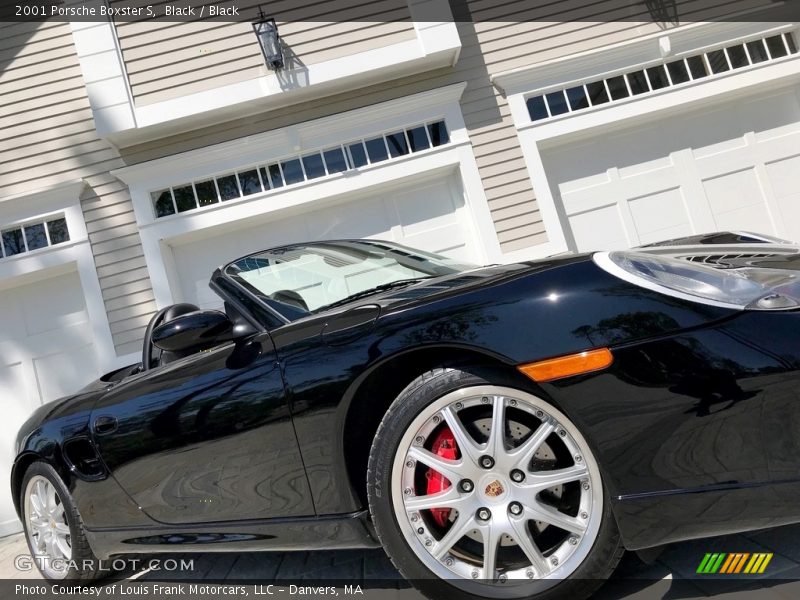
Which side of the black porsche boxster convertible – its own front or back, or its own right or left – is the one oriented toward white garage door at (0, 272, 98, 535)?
back

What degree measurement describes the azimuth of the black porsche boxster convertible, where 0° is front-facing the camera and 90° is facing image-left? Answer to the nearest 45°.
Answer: approximately 315°

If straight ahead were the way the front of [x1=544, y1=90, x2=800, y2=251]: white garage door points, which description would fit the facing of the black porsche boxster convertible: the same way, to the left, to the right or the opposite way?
to the left

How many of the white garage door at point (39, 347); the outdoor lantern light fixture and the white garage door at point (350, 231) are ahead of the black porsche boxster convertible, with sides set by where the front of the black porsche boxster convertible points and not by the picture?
0

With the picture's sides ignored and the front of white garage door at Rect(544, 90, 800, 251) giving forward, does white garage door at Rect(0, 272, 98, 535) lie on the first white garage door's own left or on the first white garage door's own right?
on the first white garage door's own right

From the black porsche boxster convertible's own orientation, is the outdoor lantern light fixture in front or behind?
behind

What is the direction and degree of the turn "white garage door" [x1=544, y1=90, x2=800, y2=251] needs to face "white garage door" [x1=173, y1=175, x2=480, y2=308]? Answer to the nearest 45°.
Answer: approximately 45° to its right

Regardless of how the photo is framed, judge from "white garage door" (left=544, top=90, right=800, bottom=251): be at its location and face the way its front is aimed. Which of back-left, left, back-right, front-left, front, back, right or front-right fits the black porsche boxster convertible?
front

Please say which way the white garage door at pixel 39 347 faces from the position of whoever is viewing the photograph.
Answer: facing the viewer

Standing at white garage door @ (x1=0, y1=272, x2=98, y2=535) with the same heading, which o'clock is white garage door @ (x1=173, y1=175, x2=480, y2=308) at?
white garage door @ (x1=173, y1=175, x2=480, y2=308) is roughly at 10 o'clock from white garage door @ (x1=0, y1=272, x2=98, y2=535).

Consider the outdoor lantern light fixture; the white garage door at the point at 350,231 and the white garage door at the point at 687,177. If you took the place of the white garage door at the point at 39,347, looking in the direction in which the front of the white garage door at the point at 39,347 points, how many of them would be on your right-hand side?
0

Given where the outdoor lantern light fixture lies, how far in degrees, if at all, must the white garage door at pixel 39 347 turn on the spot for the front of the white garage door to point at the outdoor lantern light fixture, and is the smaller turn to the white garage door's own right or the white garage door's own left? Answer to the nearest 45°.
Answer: approximately 45° to the white garage door's own left

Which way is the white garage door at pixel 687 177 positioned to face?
toward the camera

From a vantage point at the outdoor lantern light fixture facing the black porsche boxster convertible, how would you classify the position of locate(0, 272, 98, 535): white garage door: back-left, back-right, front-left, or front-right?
back-right

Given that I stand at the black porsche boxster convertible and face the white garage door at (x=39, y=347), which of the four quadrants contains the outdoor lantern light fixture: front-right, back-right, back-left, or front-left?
front-right

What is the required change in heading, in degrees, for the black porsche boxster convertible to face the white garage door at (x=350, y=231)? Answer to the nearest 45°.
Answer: approximately 135° to its left

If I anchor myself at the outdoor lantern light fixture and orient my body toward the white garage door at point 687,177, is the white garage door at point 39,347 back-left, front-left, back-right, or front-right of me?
back-left
